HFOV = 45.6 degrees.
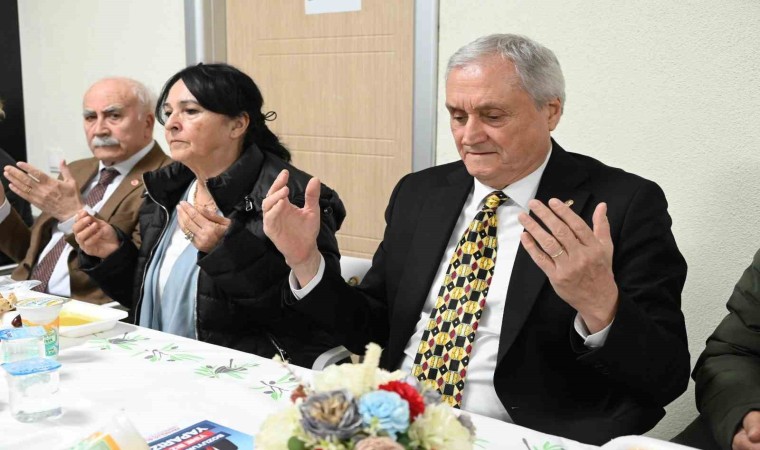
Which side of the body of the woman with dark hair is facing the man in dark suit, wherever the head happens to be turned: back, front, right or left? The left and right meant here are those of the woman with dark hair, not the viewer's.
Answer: left

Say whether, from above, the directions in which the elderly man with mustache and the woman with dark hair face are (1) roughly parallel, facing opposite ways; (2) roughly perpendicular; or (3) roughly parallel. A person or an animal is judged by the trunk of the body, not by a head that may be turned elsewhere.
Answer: roughly parallel

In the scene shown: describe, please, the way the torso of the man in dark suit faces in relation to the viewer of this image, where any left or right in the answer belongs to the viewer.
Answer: facing the viewer and to the left of the viewer

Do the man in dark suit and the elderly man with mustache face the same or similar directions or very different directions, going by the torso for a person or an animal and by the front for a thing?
same or similar directions

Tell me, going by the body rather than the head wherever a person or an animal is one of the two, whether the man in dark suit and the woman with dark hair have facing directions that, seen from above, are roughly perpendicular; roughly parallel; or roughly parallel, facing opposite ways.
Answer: roughly parallel

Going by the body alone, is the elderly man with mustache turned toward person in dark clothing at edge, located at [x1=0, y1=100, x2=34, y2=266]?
no

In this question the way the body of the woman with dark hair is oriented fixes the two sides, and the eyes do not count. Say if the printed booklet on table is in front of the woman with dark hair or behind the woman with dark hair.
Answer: in front

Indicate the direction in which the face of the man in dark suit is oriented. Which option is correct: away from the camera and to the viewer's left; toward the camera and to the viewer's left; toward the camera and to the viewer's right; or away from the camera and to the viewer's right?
toward the camera and to the viewer's left

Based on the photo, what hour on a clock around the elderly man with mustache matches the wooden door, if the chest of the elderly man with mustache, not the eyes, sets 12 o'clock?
The wooden door is roughly at 7 o'clock from the elderly man with mustache.

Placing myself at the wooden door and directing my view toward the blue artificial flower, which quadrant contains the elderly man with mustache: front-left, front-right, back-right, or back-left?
front-right

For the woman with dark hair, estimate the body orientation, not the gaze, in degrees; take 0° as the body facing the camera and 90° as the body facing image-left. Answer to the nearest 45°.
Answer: approximately 45°

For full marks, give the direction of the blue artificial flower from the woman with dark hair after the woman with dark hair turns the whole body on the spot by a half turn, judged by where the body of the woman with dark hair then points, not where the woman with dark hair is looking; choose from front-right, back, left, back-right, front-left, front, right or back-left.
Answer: back-right

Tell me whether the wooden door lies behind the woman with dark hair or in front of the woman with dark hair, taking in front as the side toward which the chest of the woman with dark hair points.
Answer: behind

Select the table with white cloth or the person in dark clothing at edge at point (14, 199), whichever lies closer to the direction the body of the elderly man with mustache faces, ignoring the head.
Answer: the table with white cloth

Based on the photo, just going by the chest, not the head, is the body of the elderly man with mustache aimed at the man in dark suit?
no

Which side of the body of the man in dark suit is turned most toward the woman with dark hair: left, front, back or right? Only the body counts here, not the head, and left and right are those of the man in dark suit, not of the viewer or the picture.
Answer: right

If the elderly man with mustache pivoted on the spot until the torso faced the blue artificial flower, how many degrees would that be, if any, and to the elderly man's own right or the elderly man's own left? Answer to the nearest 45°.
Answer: approximately 45° to the elderly man's own left
